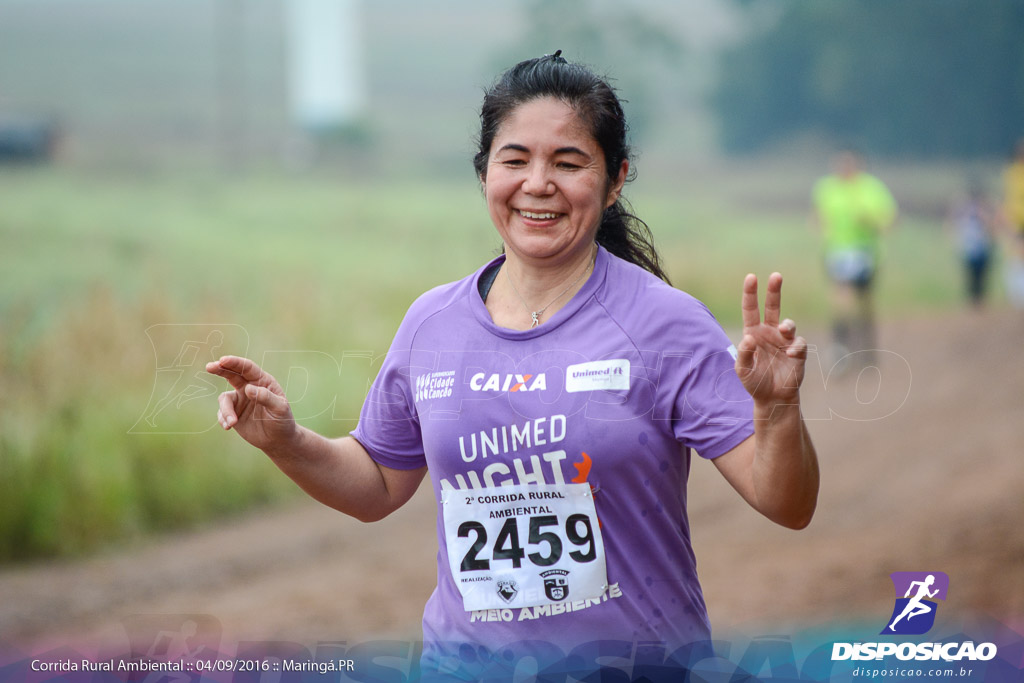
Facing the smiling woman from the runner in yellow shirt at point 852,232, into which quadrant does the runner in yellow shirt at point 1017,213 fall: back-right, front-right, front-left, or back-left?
back-left

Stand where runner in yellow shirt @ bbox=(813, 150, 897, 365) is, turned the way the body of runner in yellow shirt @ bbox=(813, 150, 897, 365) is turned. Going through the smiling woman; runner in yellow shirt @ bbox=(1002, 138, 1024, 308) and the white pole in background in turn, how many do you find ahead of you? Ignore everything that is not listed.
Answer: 1

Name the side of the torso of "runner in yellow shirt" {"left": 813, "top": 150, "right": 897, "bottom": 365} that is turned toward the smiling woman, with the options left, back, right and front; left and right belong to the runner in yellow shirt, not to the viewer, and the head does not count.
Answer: front

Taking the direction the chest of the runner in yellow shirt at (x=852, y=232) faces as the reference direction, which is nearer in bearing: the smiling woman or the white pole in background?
the smiling woman

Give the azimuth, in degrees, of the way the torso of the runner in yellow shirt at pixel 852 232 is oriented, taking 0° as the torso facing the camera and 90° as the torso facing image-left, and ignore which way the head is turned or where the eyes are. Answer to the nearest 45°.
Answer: approximately 0°

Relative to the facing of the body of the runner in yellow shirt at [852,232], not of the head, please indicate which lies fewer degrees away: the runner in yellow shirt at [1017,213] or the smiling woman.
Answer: the smiling woman

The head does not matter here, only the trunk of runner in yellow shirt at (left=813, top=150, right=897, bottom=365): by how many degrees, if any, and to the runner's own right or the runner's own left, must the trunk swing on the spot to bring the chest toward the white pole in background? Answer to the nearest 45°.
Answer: approximately 135° to the runner's own right

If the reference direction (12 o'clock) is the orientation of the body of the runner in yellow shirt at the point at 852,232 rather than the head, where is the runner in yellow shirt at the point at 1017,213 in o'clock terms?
the runner in yellow shirt at the point at 1017,213 is roughly at 7 o'clock from the runner in yellow shirt at the point at 852,232.
